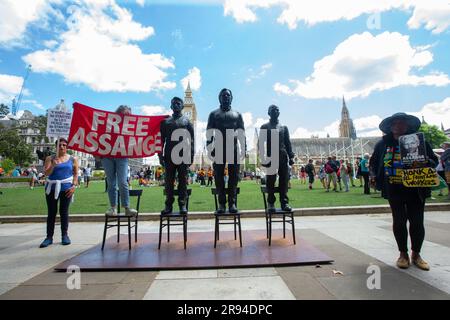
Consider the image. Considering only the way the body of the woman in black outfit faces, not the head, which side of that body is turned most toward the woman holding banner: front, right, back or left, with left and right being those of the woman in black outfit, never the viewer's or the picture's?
right

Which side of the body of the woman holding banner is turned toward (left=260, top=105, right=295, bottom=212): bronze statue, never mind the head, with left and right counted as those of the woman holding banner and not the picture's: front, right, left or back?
left

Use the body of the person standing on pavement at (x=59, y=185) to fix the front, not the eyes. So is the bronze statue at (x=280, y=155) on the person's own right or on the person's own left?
on the person's own left

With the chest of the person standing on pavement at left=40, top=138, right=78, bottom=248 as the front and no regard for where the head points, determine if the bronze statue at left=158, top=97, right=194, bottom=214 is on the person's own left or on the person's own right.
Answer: on the person's own left

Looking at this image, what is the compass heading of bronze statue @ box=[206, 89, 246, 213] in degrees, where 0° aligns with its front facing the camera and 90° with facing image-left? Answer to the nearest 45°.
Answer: approximately 0°

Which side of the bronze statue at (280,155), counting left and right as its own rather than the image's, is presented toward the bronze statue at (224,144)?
right
